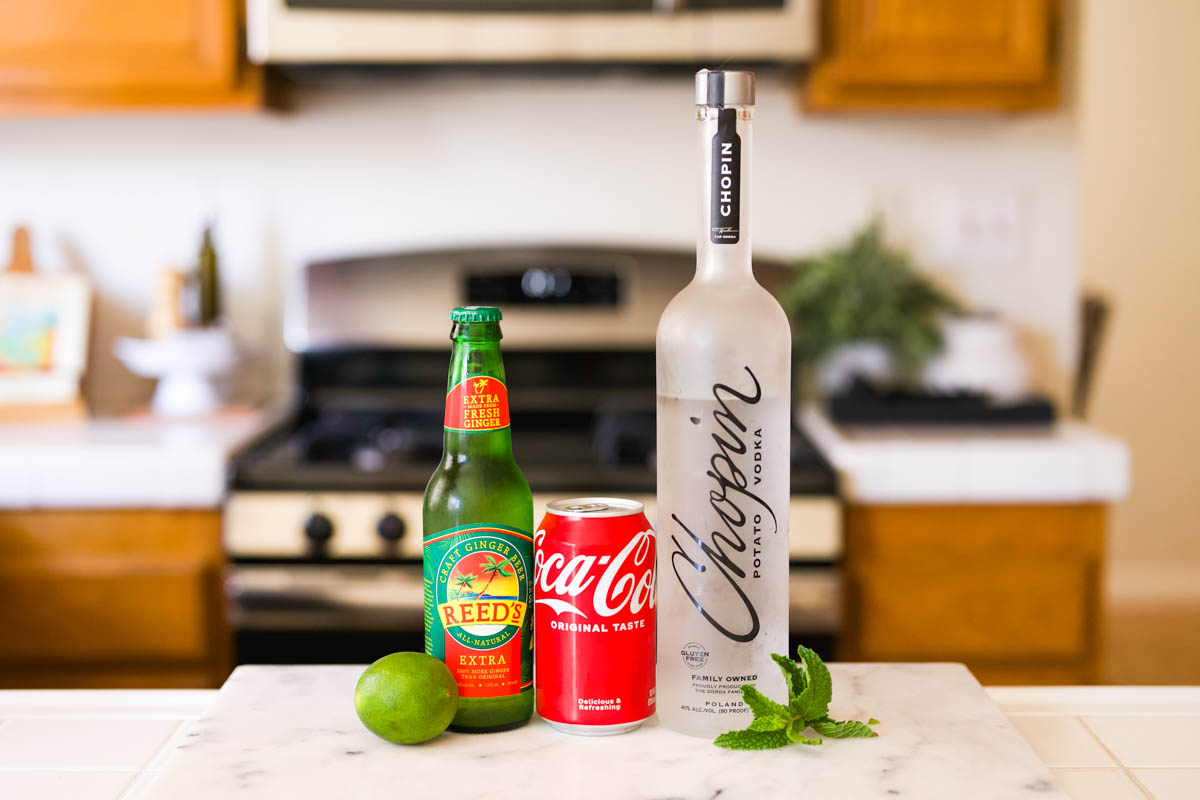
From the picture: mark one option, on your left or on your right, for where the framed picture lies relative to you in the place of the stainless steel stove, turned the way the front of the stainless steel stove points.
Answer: on your right

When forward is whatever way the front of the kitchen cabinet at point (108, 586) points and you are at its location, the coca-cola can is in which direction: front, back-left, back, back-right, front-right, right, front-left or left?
front

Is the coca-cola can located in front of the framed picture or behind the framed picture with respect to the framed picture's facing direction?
in front

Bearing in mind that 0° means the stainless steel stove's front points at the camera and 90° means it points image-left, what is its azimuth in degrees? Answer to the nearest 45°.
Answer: approximately 0°

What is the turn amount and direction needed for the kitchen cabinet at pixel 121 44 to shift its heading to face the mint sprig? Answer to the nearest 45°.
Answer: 0° — it already faces it

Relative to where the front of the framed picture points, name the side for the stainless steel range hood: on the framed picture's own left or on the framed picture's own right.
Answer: on the framed picture's own left

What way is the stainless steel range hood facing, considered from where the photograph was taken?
facing the viewer

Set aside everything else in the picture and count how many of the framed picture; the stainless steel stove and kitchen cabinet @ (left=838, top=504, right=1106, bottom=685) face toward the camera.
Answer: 3

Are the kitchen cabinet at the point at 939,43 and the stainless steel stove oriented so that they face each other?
no

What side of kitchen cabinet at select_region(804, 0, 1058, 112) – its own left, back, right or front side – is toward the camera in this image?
front

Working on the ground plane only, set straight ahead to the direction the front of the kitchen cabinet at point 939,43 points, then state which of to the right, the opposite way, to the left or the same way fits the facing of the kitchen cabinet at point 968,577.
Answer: the same way

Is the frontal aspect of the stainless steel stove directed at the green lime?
yes

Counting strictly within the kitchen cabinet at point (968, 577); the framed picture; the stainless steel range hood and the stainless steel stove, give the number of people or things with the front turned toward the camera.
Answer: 4

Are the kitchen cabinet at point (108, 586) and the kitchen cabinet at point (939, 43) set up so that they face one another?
no

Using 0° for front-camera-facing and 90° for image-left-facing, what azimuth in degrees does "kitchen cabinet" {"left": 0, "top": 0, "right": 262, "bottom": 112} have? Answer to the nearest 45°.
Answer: approximately 0°
